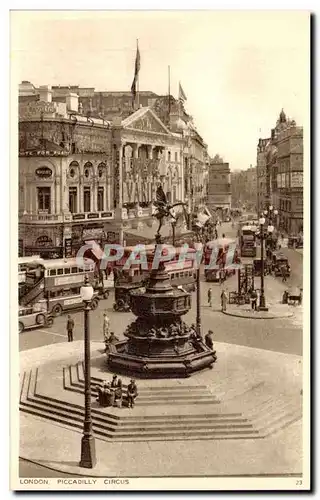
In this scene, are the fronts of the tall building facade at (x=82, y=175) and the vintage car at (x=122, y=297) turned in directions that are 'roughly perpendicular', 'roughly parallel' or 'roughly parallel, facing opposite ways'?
roughly perpendicular

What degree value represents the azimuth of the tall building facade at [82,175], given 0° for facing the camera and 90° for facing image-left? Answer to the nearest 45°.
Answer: approximately 315°

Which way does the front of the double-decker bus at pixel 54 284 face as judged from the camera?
facing away from the viewer and to the right of the viewer

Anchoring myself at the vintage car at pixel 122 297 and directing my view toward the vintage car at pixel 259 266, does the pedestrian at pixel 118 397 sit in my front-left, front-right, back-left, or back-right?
back-right

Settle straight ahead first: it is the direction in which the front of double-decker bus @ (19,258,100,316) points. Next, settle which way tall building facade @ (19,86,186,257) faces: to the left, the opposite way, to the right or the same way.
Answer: to the right
